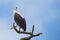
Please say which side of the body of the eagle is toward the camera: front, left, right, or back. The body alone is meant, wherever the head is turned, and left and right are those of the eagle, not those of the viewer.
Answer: left
